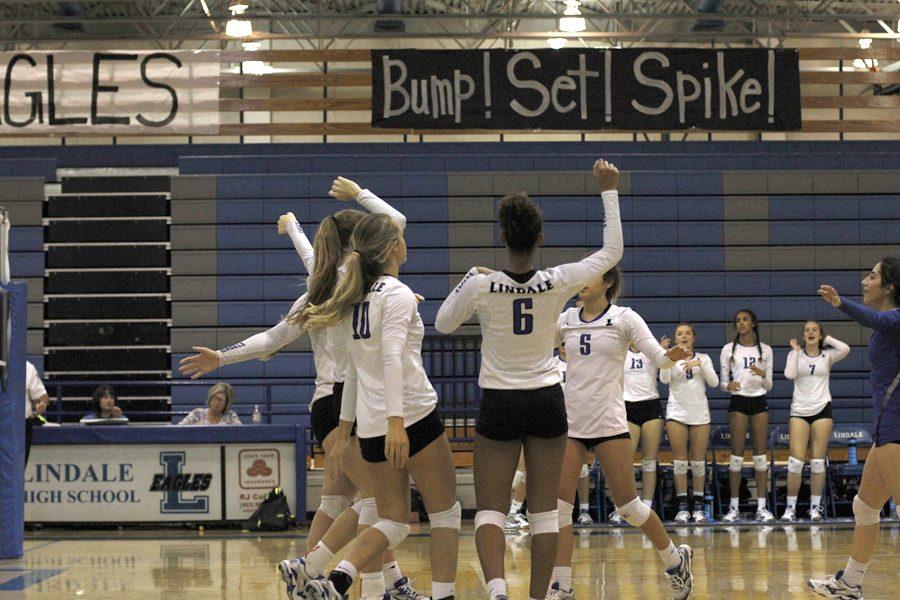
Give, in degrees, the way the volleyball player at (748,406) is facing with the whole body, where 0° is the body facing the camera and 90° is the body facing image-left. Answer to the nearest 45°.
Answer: approximately 0°

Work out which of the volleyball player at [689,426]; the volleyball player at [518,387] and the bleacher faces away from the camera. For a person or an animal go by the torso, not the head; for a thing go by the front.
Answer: the volleyball player at [518,387]

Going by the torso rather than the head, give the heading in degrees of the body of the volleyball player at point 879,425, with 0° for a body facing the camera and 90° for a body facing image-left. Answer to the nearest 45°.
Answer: approximately 90°

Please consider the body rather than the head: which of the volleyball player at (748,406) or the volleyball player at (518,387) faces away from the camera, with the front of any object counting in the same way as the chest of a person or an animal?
the volleyball player at (518,387)

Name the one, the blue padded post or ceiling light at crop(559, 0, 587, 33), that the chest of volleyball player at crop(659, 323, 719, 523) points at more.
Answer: the blue padded post

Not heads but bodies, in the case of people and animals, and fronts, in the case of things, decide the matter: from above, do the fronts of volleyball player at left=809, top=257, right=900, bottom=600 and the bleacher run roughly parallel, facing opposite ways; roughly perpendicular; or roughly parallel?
roughly perpendicular

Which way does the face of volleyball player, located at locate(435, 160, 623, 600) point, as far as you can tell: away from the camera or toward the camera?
away from the camera

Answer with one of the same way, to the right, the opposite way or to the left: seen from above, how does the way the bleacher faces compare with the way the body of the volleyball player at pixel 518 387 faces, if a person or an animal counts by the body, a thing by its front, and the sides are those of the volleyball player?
the opposite way

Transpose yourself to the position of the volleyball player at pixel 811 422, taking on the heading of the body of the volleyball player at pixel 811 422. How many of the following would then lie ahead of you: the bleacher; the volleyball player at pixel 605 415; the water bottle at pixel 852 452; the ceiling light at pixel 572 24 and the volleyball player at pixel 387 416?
2

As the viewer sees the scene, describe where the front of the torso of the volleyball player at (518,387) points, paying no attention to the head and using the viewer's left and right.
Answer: facing away from the viewer

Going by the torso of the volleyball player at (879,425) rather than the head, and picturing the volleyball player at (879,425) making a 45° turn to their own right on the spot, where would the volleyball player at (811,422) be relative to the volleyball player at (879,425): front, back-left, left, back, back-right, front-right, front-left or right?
front-right
